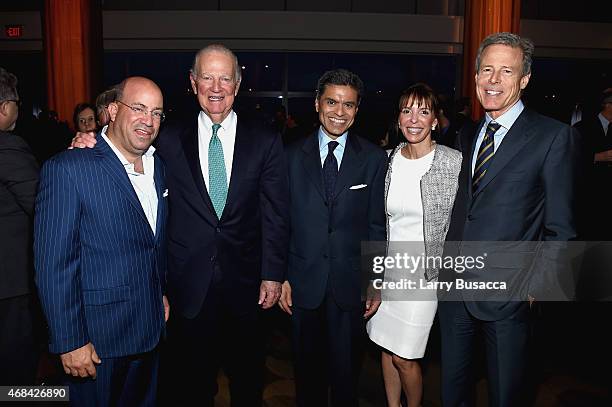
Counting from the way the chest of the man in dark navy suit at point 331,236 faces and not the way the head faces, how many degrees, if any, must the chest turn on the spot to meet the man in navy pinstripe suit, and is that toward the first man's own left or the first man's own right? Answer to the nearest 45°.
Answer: approximately 45° to the first man's own right

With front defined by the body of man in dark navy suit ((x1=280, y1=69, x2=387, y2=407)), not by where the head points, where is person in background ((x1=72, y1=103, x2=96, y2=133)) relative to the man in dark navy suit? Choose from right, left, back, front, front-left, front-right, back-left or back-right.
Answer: back-right
